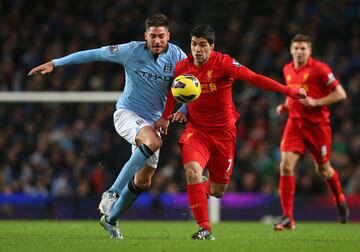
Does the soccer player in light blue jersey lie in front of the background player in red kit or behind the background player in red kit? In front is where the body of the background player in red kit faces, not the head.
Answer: in front

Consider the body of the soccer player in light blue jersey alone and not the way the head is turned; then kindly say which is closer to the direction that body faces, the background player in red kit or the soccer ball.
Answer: the soccer ball

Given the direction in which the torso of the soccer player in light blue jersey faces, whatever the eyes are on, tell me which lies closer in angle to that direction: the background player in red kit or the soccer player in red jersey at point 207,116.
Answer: the soccer player in red jersey

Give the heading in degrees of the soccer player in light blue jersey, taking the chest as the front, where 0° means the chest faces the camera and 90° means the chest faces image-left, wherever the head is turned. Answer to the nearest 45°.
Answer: approximately 315°
